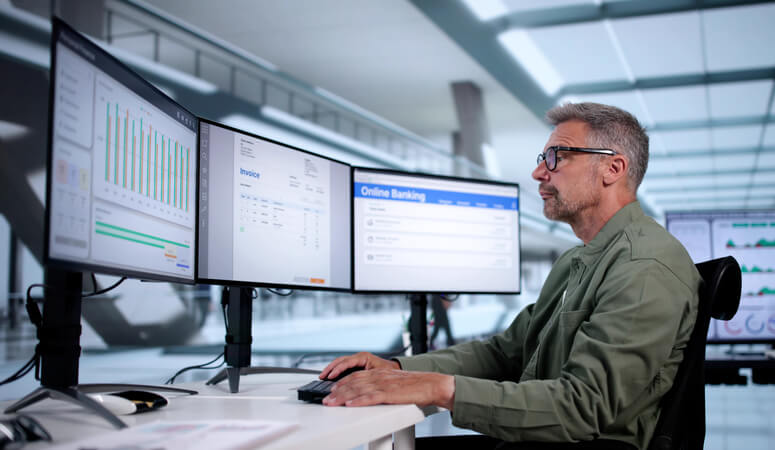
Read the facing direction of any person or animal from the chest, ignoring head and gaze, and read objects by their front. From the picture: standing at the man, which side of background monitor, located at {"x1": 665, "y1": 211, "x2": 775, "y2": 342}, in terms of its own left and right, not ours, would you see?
front

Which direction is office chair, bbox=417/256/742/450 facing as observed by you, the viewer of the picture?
facing to the left of the viewer

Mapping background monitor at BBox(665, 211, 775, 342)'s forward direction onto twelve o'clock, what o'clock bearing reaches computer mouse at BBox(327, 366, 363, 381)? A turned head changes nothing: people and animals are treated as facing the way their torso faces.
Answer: The computer mouse is roughly at 1 o'clock from the background monitor.

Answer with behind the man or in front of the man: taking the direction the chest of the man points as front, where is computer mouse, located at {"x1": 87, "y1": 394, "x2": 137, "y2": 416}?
in front

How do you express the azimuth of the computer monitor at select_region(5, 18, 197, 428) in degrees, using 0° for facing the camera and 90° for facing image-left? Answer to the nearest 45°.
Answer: approximately 315°

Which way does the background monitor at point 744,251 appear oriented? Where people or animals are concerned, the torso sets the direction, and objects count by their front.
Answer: toward the camera

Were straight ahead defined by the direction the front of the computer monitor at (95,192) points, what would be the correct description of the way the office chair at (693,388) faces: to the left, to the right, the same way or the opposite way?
the opposite way

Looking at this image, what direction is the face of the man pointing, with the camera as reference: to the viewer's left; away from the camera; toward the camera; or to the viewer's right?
to the viewer's left

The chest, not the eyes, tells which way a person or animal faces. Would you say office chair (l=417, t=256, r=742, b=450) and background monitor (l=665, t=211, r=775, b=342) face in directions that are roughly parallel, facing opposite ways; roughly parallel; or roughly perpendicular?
roughly perpendicular

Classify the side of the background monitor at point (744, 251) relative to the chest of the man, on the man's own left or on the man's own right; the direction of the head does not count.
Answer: on the man's own right

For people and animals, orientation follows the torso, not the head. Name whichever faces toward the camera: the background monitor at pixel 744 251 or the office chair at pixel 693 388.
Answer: the background monitor

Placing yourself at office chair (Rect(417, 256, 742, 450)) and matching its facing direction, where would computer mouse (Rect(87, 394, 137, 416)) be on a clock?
The computer mouse is roughly at 11 o'clock from the office chair.

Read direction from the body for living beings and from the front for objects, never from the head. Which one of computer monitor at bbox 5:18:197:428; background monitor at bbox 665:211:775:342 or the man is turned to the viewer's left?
the man

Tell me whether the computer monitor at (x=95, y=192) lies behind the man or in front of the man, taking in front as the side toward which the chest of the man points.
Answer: in front

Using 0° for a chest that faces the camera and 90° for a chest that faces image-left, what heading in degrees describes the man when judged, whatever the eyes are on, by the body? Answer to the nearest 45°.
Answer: approximately 90°
